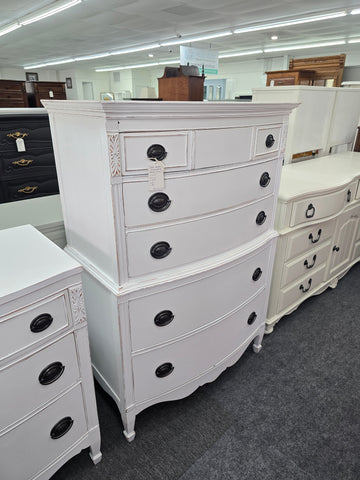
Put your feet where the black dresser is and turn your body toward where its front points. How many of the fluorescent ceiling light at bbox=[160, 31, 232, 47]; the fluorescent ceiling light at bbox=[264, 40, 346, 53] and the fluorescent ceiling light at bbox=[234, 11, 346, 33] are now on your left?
3

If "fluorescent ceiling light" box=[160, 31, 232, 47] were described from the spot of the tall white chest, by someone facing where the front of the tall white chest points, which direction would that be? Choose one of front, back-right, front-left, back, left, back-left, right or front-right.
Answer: back-left

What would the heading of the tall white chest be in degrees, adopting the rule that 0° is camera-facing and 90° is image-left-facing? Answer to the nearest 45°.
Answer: approximately 315°

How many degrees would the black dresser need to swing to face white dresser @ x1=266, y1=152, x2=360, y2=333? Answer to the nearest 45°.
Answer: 0° — it already faces it

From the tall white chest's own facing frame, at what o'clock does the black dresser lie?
The black dresser is roughly at 6 o'clock from the tall white chest.

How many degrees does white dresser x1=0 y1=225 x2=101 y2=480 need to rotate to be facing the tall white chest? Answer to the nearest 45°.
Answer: approximately 45° to its left

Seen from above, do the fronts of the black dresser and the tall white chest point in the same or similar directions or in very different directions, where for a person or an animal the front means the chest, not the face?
same or similar directions

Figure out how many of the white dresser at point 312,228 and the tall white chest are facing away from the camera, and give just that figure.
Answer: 0

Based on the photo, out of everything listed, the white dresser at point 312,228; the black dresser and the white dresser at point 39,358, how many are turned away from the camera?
0

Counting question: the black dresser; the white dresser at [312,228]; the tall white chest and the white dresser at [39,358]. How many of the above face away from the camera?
0

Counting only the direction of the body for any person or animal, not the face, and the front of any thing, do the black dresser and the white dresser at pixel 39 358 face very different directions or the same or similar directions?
same or similar directions

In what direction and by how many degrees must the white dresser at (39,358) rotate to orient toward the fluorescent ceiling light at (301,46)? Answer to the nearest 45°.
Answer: approximately 90° to its left
